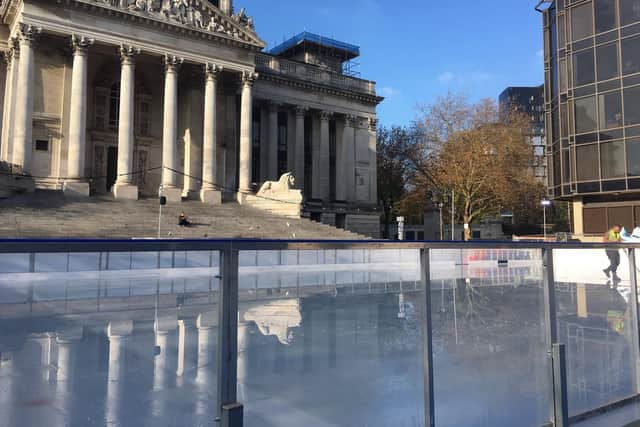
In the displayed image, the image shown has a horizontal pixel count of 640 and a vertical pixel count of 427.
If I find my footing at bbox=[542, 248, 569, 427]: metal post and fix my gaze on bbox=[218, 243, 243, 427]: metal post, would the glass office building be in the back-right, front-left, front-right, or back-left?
back-right

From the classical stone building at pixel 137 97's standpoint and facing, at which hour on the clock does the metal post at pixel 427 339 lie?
The metal post is roughly at 1 o'clock from the classical stone building.

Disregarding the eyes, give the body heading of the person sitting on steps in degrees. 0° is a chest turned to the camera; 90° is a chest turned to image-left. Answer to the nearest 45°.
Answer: approximately 315°

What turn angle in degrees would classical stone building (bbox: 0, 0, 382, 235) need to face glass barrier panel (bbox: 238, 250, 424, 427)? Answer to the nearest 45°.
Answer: approximately 45° to its right

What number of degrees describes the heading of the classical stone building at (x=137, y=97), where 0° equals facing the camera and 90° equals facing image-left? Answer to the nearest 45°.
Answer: approximately 315°

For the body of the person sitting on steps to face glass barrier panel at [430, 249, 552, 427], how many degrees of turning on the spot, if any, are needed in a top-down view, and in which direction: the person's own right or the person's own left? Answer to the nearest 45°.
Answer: approximately 45° to the person's own right

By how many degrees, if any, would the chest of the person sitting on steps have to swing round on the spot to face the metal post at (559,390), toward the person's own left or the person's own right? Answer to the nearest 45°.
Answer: approximately 45° to the person's own right

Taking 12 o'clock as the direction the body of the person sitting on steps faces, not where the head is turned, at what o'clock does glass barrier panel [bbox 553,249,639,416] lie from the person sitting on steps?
The glass barrier panel is roughly at 1 o'clock from the person sitting on steps.
